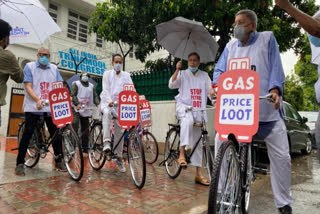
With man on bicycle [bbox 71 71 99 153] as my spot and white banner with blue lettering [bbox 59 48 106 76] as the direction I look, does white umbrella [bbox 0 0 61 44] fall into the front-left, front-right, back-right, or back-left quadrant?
back-left

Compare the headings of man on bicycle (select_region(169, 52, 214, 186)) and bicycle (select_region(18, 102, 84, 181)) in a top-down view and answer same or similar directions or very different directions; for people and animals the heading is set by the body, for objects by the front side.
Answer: same or similar directions

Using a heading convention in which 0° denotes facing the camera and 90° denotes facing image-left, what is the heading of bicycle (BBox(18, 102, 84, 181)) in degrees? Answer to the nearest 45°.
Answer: approximately 315°

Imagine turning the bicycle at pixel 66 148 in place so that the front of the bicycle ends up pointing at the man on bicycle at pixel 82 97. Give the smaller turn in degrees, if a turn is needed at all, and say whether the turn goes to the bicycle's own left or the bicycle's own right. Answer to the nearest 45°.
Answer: approximately 135° to the bicycle's own left

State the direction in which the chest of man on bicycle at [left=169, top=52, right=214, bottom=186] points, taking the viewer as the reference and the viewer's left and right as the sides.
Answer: facing the viewer and to the right of the viewer

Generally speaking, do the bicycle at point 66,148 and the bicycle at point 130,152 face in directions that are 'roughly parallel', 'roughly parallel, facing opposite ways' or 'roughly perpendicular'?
roughly parallel

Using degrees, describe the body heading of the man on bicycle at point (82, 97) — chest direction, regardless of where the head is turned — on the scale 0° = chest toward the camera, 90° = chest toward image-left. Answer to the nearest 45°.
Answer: approximately 0°

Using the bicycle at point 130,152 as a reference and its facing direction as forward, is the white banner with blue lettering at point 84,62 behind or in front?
behind

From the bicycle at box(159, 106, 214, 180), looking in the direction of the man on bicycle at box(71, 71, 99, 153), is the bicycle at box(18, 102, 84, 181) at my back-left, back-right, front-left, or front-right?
front-left

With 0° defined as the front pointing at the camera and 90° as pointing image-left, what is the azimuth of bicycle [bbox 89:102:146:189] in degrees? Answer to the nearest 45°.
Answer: approximately 315°

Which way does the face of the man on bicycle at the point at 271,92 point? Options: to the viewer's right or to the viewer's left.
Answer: to the viewer's left

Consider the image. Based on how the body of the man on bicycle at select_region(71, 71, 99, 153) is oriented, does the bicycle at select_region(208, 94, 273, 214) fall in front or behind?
in front

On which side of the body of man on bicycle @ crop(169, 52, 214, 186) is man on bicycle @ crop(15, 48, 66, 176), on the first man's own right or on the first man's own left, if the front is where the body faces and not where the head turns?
on the first man's own right

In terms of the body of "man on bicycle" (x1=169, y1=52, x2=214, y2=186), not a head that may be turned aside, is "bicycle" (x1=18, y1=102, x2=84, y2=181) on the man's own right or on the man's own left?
on the man's own right

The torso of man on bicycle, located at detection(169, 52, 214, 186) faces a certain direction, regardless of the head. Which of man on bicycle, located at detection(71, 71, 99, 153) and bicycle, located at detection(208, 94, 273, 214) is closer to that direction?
the bicycle

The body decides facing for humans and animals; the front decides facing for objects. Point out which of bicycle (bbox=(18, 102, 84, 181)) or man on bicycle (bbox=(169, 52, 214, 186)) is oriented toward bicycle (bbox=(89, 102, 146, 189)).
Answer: bicycle (bbox=(18, 102, 84, 181))
